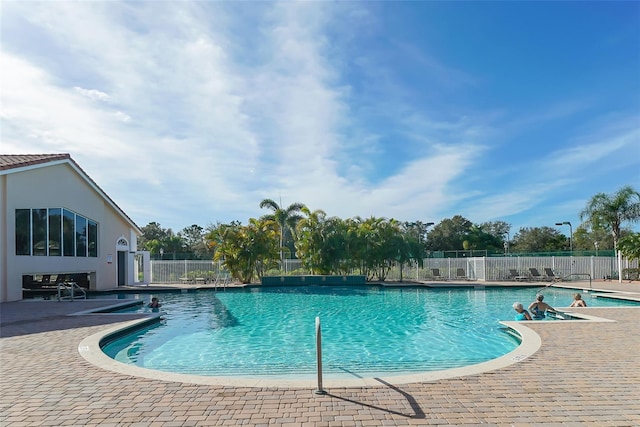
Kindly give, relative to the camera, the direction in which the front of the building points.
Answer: facing the viewer and to the right of the viewer

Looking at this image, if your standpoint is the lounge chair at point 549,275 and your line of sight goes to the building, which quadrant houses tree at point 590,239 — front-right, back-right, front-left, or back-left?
back-right

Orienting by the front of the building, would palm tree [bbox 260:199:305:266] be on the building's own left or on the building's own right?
on the building's own left
